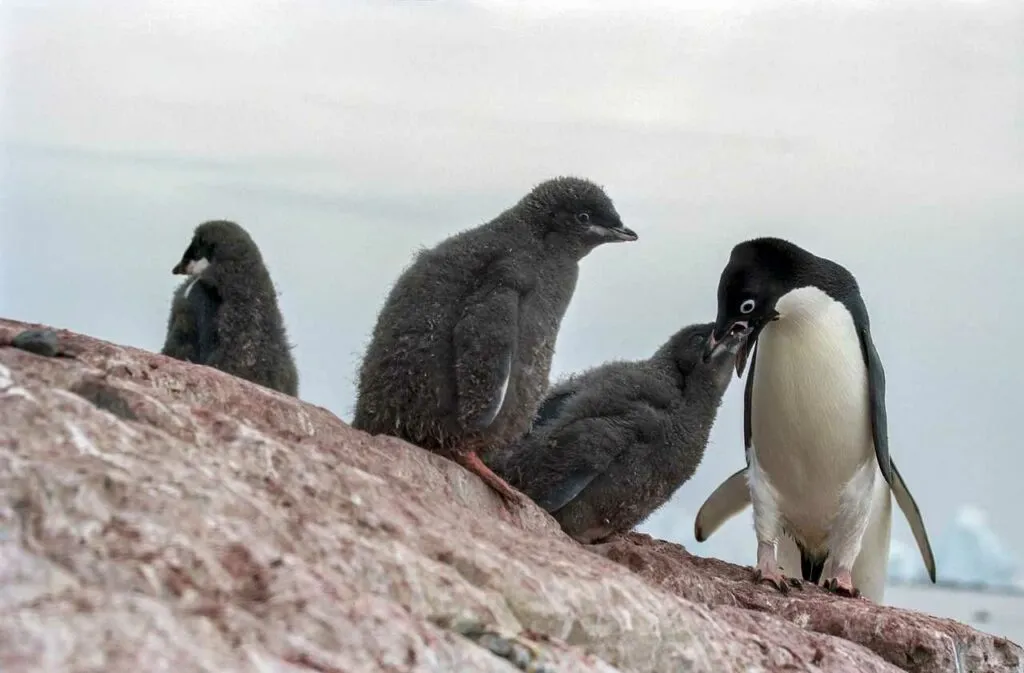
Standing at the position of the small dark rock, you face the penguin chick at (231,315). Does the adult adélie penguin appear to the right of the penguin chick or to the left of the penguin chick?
right

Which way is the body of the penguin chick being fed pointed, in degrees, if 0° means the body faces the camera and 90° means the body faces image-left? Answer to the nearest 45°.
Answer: approximately 270°

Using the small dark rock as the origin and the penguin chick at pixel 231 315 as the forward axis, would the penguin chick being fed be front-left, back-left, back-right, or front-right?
front-right

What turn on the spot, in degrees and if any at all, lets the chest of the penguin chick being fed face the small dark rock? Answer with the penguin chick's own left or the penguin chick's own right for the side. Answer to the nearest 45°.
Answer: approximately 135° to the penguin chick's own right

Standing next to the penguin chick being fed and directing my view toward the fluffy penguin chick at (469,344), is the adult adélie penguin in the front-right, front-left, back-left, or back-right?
back-left

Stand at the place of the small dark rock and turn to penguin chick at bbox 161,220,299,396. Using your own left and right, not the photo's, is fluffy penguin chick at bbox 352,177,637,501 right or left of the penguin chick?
right

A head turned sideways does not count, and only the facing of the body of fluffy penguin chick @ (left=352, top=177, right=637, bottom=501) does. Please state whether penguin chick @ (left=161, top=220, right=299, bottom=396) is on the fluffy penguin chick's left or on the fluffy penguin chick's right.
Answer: on the fluffy penguin chick's left

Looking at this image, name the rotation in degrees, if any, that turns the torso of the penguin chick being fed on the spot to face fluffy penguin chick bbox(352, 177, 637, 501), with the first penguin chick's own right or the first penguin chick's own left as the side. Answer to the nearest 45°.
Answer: approximately 135° to the first penguin chick's own right

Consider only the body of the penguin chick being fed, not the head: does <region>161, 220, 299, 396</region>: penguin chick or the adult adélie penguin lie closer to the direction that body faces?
the adult adélie penguin

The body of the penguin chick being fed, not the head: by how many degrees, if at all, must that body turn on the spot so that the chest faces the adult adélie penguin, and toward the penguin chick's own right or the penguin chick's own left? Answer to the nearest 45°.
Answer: approximately 45° to the penguin chick's own left

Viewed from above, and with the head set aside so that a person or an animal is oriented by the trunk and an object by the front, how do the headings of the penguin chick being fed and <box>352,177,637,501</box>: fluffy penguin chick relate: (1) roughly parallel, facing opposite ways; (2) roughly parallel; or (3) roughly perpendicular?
roughly parallel

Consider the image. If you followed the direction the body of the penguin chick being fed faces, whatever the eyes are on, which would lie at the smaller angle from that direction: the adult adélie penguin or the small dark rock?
the adult adélie penguin

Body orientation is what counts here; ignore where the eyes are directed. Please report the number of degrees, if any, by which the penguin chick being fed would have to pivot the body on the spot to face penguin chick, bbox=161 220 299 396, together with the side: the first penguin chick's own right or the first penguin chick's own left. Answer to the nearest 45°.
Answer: approximately 180°

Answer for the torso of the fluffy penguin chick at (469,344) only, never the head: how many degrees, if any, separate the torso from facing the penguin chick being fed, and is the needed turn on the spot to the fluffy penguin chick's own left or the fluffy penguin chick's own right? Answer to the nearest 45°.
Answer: approximately 45° to the fluffy penguin chick's own left

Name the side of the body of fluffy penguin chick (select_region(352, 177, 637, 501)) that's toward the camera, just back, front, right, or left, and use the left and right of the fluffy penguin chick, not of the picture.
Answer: right
